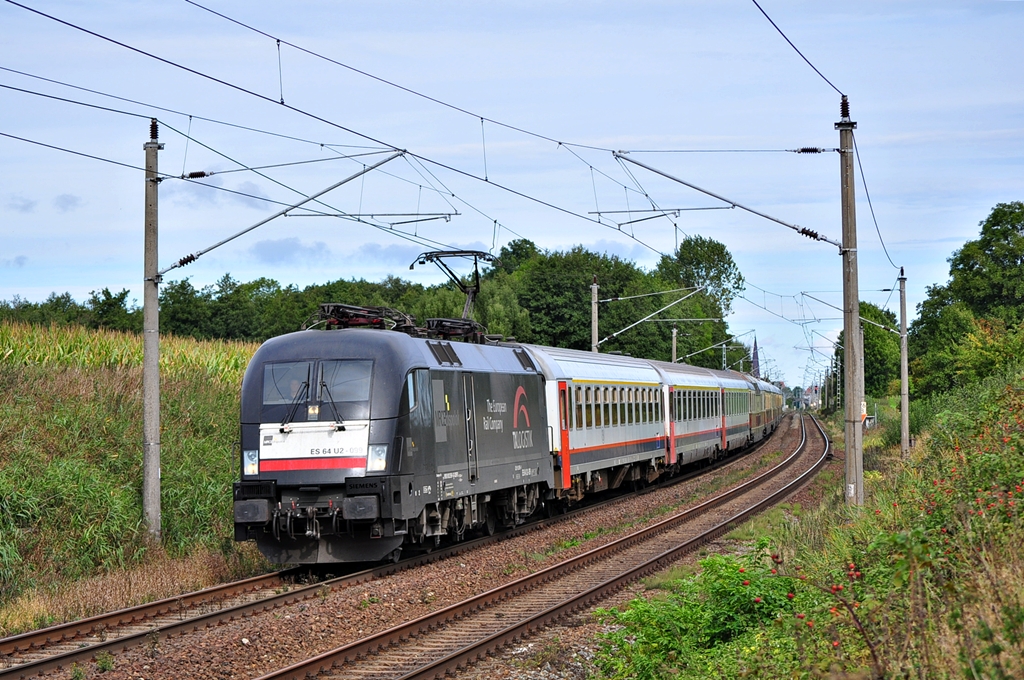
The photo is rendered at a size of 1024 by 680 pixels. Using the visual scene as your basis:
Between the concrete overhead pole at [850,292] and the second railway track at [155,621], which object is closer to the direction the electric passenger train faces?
the second railway track

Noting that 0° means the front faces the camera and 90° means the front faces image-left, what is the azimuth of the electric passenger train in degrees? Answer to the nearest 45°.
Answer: approximately 45°

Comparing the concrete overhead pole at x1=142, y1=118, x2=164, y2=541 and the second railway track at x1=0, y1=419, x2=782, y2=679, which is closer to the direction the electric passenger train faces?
the second railway track
